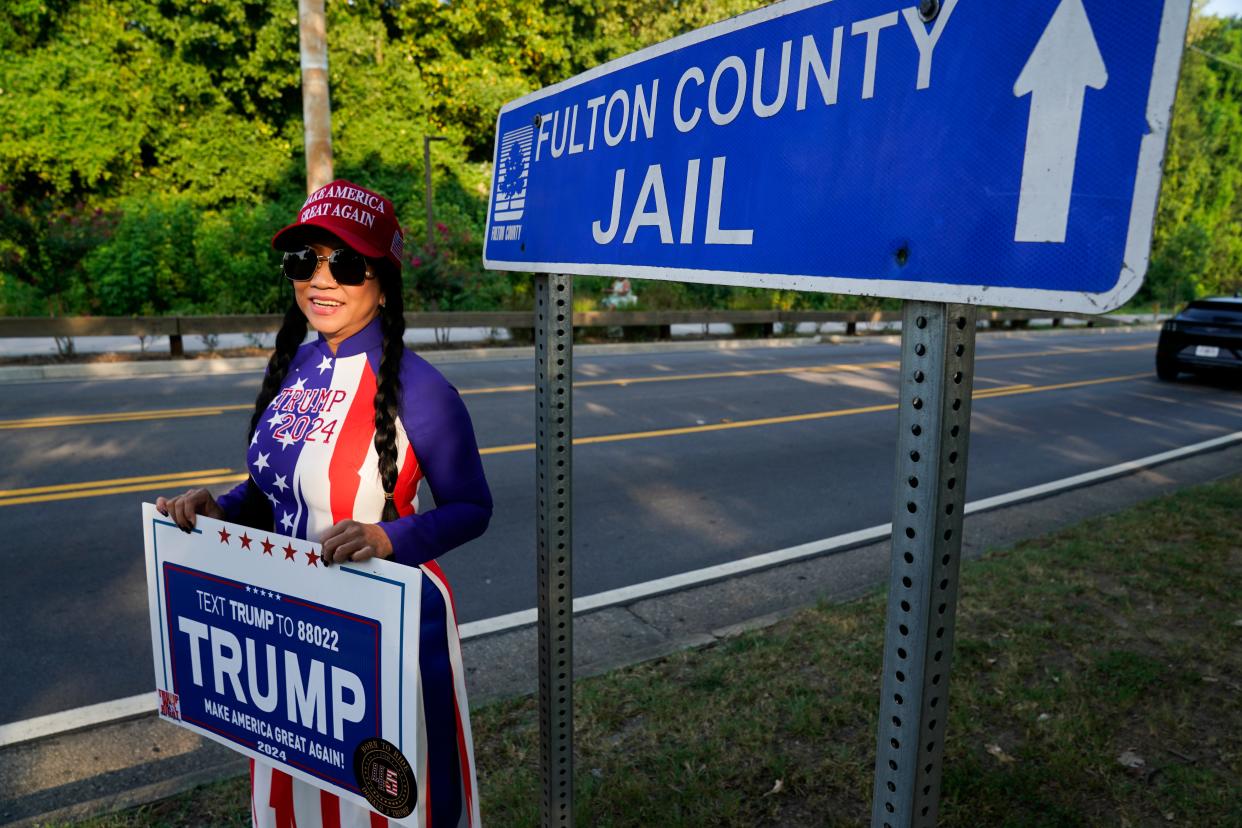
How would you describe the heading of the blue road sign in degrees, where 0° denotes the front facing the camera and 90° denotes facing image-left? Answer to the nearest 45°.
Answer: approximately 45°

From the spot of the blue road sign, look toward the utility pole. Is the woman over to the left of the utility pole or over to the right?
left

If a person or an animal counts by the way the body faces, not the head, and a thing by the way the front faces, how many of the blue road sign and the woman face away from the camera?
0

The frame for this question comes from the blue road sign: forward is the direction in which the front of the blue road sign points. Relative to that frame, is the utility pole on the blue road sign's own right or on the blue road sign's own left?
on the blue road sign's own right

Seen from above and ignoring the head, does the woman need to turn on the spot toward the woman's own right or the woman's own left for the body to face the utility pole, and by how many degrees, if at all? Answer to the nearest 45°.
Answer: approximately 135° to the woman's own right

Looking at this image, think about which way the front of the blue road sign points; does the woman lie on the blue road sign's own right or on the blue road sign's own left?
on the blue road sign's own right

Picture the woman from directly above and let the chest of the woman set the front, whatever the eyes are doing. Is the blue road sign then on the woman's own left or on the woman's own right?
on the woman's own left

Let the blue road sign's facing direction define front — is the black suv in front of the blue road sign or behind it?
behind

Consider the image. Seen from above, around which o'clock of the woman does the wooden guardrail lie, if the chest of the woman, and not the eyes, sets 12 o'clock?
The wooden guardrail is roughly at 5 o'clock from the woman.
